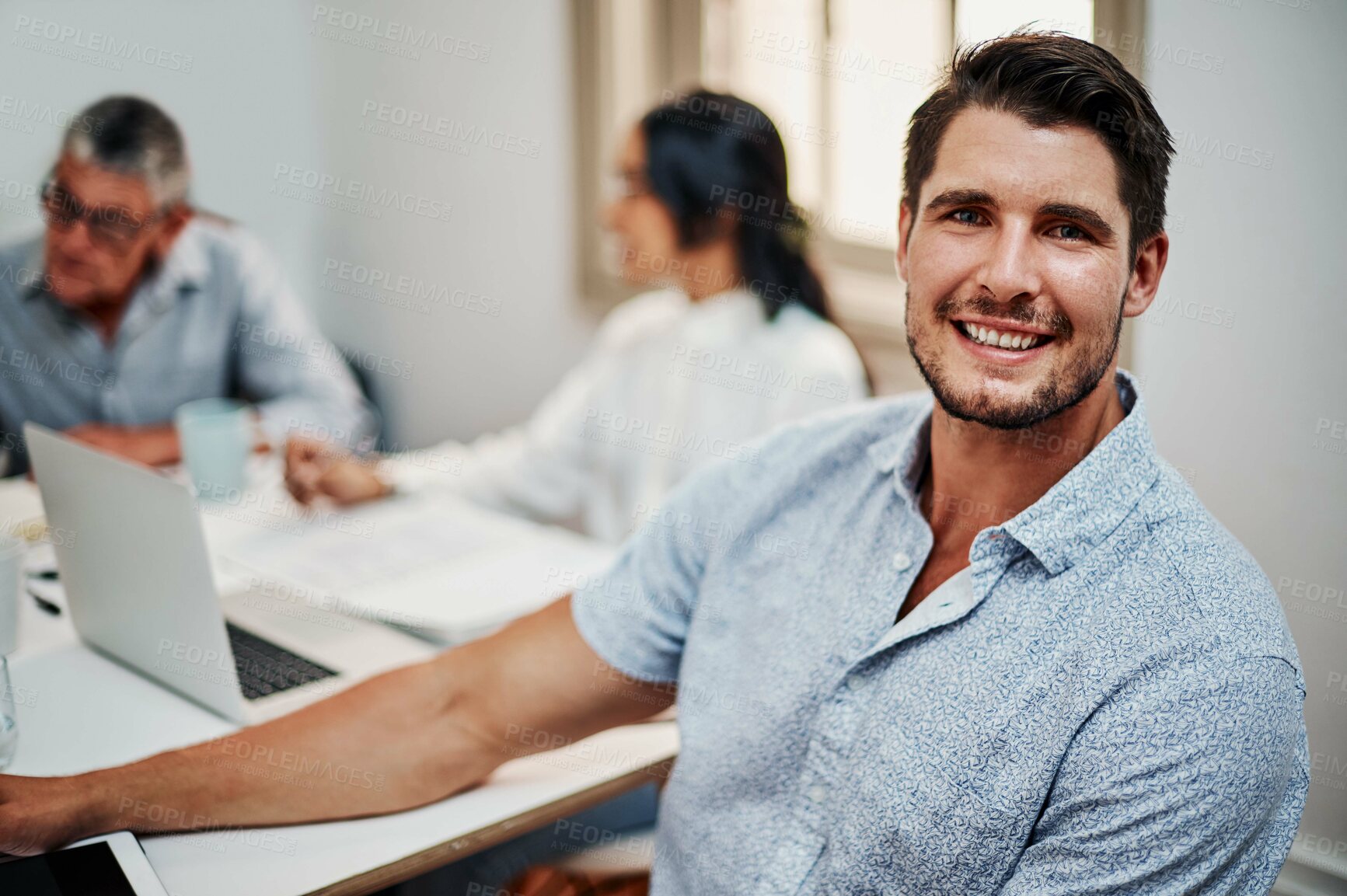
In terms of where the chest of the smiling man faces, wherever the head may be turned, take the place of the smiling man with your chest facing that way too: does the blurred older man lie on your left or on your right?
on your right

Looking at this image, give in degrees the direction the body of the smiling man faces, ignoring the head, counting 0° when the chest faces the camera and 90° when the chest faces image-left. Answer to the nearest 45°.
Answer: approximately 45°

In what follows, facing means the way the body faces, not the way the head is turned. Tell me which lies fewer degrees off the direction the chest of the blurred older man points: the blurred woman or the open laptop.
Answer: the open laptop

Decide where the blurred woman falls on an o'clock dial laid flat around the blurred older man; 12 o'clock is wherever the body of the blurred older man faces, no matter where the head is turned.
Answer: The blurred woman is roughly at 9 o'clock from the blurred older man.

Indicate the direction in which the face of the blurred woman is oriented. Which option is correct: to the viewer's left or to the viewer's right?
to the viewer's left

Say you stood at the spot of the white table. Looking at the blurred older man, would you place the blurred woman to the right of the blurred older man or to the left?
right
